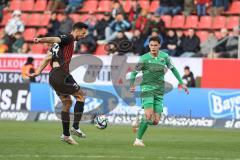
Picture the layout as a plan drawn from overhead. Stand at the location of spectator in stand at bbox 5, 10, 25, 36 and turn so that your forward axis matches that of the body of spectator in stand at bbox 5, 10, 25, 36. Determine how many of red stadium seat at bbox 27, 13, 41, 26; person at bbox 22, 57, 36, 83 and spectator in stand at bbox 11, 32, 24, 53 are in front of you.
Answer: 2

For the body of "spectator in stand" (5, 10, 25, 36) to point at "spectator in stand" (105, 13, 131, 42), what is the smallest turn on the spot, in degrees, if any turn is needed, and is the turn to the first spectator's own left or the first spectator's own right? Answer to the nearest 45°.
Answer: approximately 45° to the first spectator's own left

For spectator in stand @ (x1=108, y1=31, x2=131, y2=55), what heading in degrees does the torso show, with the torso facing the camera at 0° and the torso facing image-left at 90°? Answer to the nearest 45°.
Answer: approximately 0°

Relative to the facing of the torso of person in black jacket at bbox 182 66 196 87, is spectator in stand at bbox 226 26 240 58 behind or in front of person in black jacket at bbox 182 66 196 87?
behind

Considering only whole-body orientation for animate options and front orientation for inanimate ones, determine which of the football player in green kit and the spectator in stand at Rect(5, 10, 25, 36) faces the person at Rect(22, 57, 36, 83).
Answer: the spectator in stand at Rect(5, 10, 25, 36)

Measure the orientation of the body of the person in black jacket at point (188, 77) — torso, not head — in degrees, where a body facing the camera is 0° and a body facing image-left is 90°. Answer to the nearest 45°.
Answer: approximately 45°

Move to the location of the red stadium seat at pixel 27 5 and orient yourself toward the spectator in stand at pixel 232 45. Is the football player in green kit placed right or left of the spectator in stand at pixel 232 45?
right

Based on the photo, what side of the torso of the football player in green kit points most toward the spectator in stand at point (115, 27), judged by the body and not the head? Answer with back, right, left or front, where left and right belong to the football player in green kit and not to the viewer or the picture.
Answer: back
